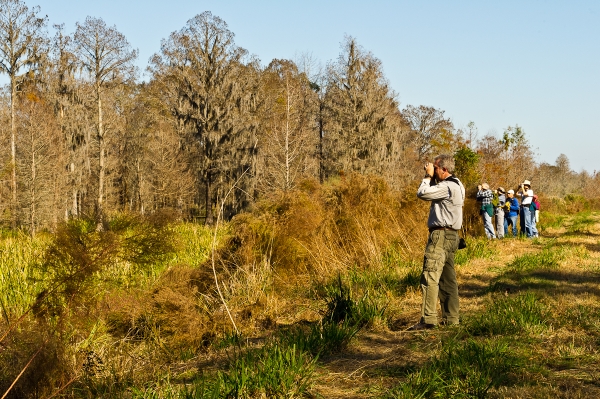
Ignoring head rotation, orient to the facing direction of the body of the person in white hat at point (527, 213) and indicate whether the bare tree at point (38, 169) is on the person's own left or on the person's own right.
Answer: on the person's own right

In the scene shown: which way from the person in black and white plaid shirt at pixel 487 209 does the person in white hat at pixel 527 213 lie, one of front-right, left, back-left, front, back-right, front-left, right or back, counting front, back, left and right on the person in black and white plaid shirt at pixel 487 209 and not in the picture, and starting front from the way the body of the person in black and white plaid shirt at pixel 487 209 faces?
back

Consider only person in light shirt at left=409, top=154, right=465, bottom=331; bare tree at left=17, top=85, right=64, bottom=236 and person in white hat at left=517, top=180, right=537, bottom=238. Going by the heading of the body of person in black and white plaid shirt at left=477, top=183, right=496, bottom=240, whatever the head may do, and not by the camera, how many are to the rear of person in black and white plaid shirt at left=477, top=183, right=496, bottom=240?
1

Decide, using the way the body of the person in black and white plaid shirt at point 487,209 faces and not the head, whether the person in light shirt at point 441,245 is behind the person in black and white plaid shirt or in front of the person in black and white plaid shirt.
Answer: in front

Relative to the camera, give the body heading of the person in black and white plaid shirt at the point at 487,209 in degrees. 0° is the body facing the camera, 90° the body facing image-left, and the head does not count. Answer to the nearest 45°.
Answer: approximately 45°

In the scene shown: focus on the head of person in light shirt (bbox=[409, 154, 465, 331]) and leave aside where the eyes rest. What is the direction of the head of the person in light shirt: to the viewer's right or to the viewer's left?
to the viewer's left

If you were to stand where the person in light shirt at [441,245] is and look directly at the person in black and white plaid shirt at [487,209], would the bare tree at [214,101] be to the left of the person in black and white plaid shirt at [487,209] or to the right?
left

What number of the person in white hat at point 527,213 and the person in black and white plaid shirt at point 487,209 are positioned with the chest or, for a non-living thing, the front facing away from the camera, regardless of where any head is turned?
0

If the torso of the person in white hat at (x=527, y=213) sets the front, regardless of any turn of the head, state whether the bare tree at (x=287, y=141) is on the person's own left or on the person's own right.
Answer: on the person's own right

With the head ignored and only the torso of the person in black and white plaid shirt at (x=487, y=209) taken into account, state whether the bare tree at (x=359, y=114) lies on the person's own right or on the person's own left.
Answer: on the person's own right
